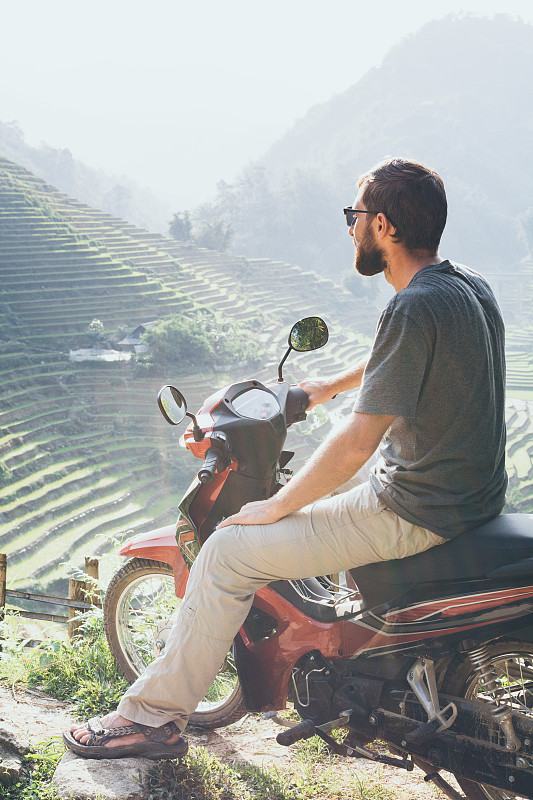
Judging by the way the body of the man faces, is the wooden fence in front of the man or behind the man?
in front

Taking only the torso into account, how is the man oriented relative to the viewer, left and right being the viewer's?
facing away from the viewer and to the left of the viewer

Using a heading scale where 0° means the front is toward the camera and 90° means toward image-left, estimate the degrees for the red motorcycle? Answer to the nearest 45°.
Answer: approximately 135°

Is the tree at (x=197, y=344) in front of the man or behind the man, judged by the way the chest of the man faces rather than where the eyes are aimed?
in front

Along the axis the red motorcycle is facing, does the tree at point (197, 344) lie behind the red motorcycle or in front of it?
in front
